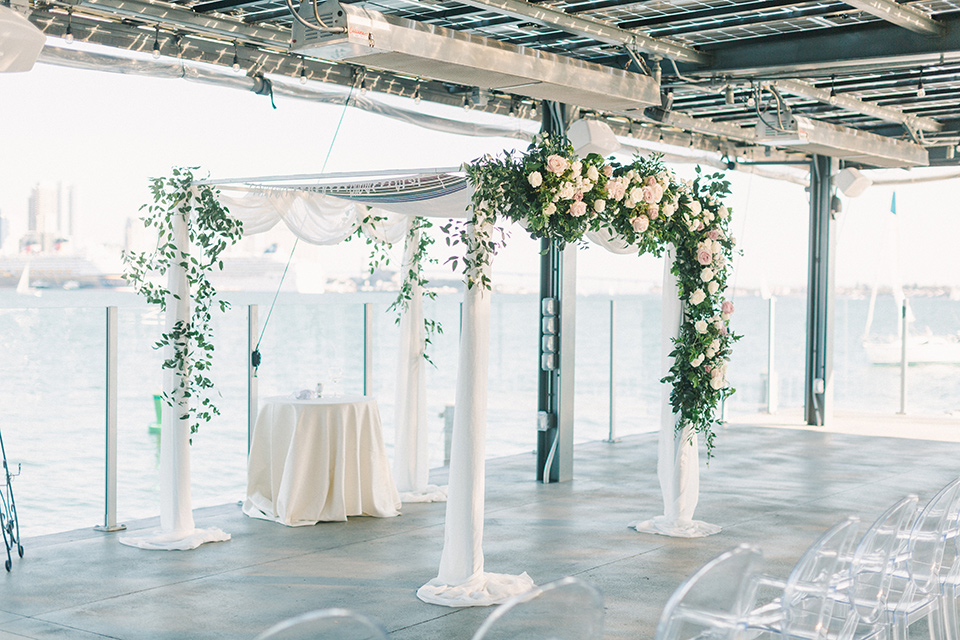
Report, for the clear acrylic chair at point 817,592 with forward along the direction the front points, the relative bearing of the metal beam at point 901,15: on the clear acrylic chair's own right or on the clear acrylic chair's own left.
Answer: on the clear acrylic chair's own right

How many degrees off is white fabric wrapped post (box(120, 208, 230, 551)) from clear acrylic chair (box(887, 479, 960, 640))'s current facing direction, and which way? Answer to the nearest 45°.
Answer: approximately 45° to its left

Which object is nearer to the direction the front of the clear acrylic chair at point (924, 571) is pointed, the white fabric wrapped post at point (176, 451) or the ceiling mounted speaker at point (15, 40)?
the white fabric wrapped post

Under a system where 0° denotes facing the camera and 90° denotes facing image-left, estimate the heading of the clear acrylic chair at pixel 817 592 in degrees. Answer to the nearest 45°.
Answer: approximately 135°

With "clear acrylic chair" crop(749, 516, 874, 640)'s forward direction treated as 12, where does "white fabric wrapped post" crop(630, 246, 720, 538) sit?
The white fabric wrapped post is roughly at 1 o'clock from the clear acrylic chair.

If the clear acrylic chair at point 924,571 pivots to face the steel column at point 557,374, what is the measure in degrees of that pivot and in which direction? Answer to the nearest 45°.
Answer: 0° — it already faces it

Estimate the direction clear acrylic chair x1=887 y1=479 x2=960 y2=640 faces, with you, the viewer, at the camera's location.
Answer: facing away from the viewer and to the left of the viewer
